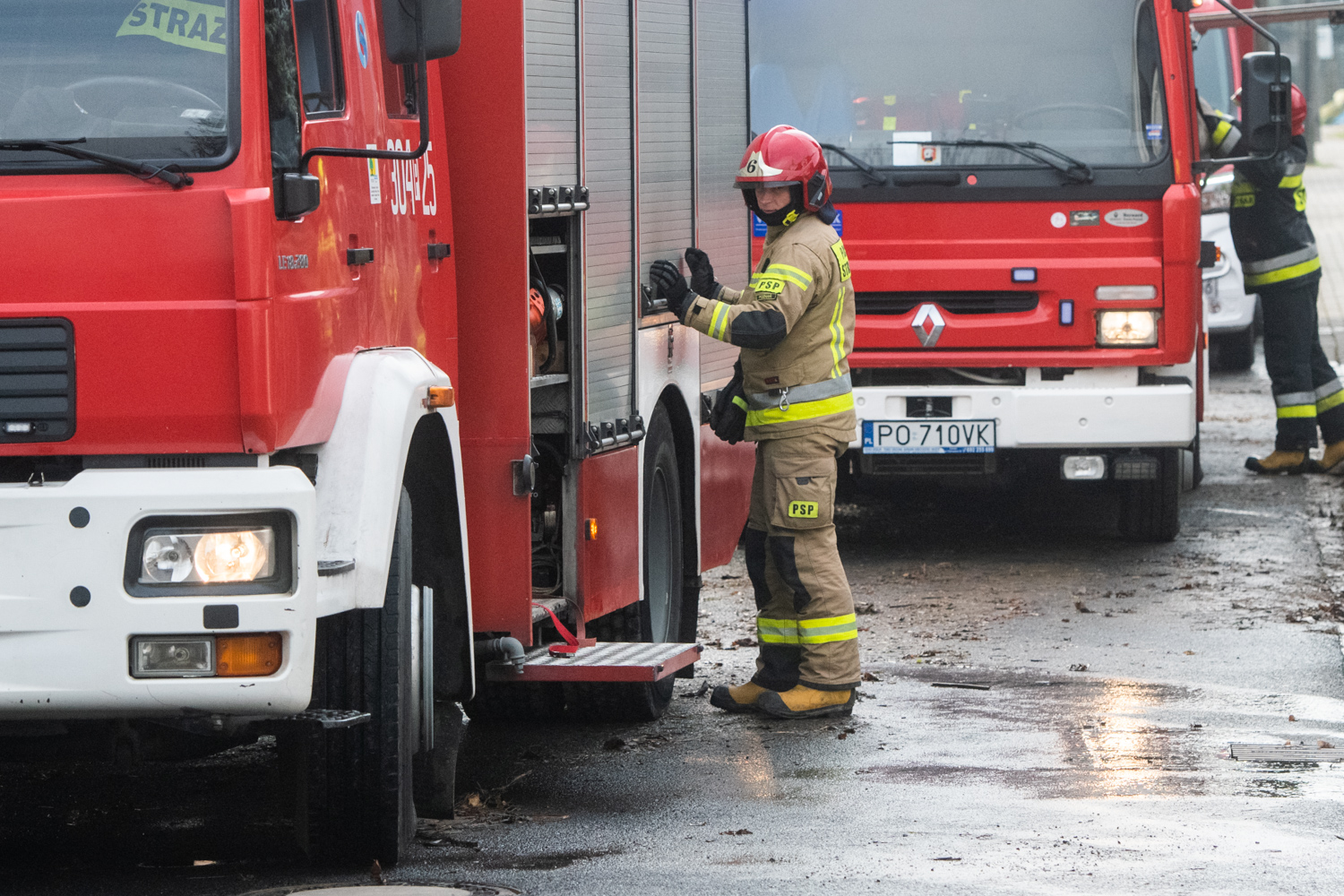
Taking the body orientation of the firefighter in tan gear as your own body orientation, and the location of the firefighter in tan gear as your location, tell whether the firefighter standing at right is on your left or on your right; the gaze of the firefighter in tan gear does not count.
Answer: on your right

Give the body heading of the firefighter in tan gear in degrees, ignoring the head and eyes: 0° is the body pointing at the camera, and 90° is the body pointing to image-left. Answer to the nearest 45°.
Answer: approximately 90°

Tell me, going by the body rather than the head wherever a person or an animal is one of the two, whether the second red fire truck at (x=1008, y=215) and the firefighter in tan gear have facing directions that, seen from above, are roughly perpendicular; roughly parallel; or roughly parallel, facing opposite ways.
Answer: roughly perpendicular

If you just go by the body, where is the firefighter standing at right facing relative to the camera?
to the viewer's left

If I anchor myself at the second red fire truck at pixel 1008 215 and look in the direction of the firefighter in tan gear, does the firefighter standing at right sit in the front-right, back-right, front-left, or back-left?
back-left

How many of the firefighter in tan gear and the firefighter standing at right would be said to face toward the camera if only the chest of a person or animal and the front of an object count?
0

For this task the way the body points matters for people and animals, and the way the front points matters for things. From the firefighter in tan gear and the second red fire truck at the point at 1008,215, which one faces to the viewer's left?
the firefighter in tan gear

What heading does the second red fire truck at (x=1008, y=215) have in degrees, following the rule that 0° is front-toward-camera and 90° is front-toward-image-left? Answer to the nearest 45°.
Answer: approximately 0°

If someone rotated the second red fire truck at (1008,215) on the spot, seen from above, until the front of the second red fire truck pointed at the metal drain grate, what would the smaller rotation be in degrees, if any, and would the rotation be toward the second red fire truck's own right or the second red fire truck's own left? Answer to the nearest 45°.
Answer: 0° — it already faces it

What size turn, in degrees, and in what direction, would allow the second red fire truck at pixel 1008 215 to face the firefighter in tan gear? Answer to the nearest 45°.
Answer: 0° — it already faces them

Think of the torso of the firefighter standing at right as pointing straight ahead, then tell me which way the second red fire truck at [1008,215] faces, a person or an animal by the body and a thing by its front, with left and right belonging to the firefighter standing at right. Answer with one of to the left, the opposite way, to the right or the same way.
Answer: to the left

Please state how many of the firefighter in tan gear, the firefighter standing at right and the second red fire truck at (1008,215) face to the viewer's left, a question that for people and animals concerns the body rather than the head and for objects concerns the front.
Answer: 2

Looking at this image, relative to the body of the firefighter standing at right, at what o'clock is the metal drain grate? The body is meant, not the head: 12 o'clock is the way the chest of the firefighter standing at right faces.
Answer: The metal drain grate is roughly at 9 o'clock from the firefighter standing at right.

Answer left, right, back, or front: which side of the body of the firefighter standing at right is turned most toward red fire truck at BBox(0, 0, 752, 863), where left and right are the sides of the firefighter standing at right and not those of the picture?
left
